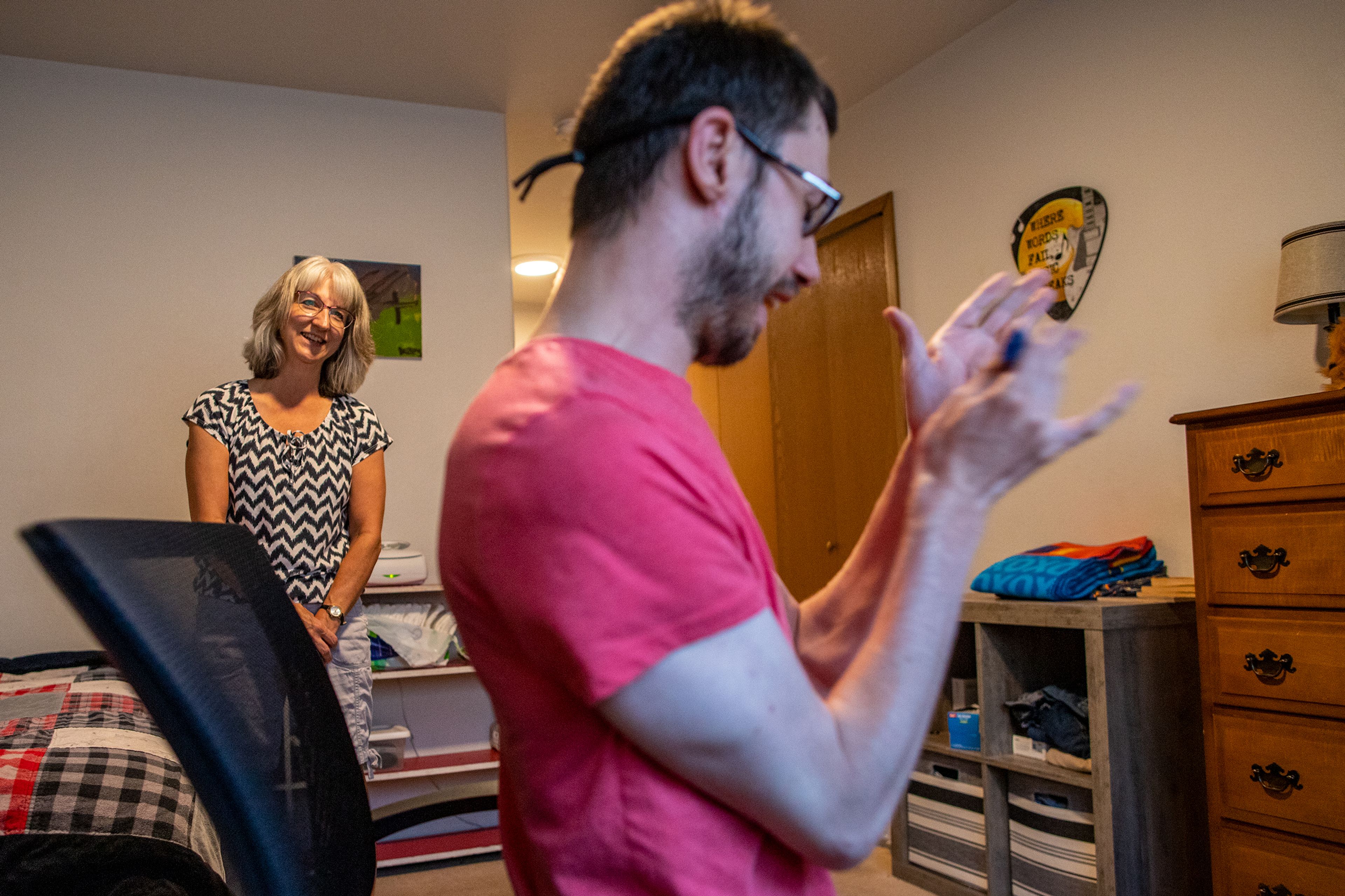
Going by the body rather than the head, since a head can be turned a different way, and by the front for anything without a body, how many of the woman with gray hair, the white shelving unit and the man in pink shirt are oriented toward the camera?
2

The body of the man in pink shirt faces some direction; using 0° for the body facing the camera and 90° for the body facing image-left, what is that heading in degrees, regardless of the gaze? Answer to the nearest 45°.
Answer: approximately 270°

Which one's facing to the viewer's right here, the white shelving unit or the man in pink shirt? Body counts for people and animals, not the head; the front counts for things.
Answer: the man in pink shirt

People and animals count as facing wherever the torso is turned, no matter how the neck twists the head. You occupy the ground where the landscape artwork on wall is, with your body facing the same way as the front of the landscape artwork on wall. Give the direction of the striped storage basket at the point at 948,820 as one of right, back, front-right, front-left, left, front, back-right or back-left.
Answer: front-left

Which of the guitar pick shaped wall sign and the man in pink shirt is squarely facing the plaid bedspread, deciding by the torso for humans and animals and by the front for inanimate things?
the guitar pick shaped wall sign

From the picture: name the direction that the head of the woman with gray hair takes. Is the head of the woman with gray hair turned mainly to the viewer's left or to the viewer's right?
to the viewer's right

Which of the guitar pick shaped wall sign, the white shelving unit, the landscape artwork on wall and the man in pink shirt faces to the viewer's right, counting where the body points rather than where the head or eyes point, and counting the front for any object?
the man in pink shirt

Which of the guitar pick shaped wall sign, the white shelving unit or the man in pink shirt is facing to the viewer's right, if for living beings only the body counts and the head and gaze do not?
the man in pink shirt

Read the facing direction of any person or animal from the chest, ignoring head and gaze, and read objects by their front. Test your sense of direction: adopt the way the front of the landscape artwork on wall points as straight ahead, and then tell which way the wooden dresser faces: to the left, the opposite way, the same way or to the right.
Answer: to the right

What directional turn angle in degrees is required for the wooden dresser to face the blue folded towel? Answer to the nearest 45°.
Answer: approximately 90° to its right

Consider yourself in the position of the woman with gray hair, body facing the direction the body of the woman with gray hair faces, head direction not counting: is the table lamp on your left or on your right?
on your left

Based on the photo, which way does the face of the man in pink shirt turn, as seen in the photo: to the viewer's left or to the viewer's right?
to the viewer's right

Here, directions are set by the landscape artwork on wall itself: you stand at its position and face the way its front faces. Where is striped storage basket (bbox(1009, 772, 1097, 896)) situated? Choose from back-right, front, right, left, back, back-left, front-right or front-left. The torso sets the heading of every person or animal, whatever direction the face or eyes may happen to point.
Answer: front-left

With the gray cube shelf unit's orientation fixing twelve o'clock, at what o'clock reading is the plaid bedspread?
The plaid bedspread is roughly at 12 o'clock from the gray cube shelf unit.
